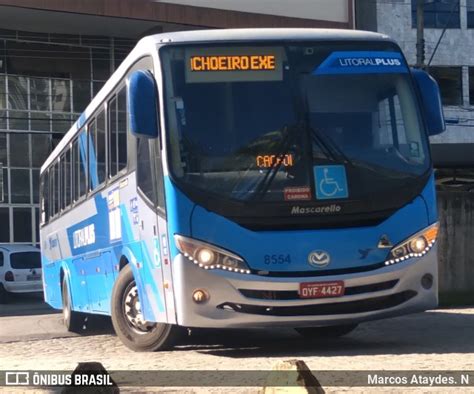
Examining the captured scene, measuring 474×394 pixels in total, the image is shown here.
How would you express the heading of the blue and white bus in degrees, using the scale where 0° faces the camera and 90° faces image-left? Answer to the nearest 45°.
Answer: approximately 315°

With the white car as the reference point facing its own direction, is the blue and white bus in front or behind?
behind

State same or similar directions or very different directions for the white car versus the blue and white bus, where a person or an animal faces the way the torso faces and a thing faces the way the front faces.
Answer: very different directions

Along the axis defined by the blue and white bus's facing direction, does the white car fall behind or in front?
behind

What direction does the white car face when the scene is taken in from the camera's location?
facing away from the viewer and to the left of the viewer
